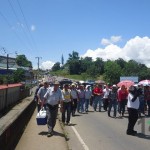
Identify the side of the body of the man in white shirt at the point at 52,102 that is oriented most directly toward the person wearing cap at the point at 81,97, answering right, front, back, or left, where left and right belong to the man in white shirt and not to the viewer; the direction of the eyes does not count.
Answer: back

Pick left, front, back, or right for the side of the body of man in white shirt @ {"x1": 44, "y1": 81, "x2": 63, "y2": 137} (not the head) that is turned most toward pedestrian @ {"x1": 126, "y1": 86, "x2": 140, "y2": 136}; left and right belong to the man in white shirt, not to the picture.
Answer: left

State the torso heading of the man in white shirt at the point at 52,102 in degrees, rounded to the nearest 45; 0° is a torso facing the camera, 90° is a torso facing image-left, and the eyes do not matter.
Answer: approximately 0°
